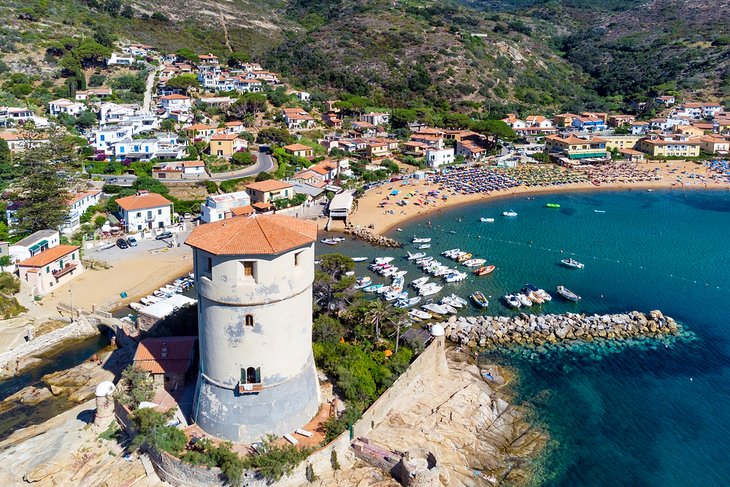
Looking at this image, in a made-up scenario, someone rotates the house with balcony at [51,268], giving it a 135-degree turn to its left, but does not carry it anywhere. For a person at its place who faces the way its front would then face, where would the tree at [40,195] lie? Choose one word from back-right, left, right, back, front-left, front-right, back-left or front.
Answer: front

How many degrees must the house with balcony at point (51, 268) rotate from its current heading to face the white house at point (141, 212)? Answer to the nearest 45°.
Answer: approximately 90° to its left

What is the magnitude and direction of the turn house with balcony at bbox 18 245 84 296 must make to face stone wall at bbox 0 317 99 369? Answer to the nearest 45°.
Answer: approximately 45° to its right

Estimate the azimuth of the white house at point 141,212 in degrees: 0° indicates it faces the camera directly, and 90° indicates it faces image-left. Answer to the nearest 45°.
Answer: approximately 315°

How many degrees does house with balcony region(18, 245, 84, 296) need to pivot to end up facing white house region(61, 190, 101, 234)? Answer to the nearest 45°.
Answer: approximately 135° to its left

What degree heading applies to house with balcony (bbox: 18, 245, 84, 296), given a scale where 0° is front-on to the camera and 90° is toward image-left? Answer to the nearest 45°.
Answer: approximately 315°
